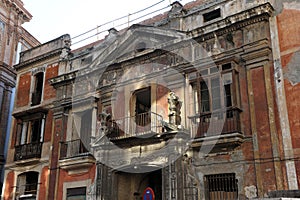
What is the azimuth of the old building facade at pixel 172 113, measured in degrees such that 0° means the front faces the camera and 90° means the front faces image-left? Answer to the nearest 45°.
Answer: approximately 45°

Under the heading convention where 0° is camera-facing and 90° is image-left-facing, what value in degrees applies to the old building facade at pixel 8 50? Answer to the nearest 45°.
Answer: approximately 315°

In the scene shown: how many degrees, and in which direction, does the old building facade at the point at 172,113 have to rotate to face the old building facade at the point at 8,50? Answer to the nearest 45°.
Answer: approximately 90° to its right

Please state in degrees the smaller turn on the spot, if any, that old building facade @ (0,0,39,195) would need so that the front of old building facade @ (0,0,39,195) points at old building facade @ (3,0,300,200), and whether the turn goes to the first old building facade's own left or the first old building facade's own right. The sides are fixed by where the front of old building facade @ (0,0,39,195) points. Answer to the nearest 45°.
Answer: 0° — it already faces it

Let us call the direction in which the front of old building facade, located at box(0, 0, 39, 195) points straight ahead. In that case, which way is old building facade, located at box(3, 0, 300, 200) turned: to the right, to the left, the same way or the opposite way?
to the right

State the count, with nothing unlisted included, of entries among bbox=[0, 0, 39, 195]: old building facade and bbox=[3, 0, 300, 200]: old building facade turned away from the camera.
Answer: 0
